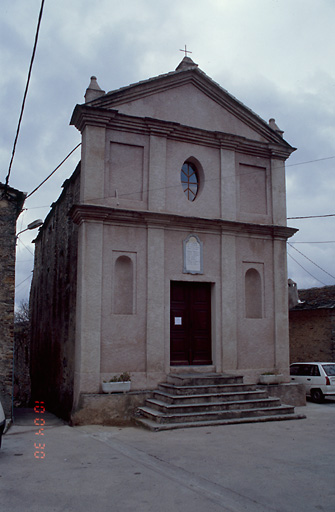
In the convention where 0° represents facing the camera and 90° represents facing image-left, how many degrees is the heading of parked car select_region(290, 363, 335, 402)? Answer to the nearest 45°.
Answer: approximately 135°

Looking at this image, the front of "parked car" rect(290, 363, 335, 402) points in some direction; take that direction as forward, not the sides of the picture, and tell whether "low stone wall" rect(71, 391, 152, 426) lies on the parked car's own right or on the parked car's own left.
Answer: on the parked car's own left

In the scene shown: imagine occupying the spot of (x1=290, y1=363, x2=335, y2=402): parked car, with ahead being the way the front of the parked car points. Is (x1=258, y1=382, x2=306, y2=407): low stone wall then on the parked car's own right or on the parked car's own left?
on the parked car's own left

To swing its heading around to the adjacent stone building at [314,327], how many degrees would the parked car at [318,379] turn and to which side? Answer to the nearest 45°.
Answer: approximately 45° to its right

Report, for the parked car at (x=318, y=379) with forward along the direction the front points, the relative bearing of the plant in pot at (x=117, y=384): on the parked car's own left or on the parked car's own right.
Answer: on the parked car's own left
